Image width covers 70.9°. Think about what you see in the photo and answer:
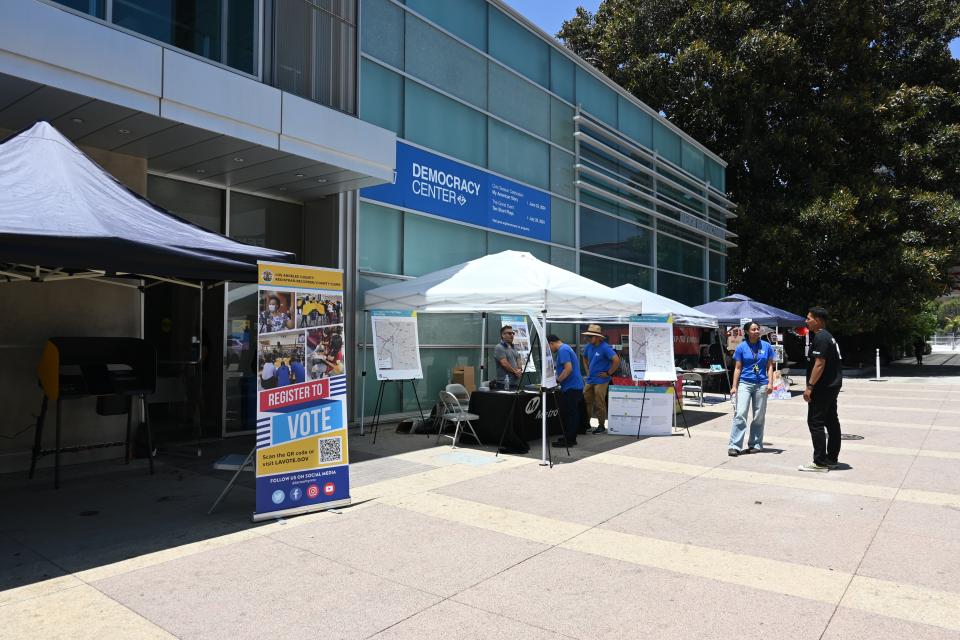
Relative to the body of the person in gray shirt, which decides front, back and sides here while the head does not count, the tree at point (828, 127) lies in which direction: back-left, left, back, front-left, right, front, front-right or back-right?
left

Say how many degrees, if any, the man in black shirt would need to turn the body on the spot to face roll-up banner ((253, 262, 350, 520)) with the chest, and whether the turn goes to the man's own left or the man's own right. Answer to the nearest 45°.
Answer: approximately 45° to the man's own left

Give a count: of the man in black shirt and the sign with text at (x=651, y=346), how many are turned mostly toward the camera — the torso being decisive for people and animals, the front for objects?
1

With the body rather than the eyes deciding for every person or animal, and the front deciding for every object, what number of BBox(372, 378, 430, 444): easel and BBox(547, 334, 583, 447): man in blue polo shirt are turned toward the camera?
1

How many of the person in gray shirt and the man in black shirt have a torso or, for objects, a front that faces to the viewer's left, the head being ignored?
1

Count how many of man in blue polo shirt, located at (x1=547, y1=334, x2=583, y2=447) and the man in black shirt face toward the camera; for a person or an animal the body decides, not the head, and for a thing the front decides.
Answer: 0

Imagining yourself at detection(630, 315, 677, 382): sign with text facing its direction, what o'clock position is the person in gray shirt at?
The person in gray shirt is roughly at 3 o'clock from the sign with text.

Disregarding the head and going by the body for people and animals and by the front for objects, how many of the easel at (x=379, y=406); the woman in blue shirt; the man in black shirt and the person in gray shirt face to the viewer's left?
1

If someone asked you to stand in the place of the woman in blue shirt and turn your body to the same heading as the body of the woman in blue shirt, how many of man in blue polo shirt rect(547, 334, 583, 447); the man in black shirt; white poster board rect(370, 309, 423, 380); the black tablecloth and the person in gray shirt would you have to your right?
4

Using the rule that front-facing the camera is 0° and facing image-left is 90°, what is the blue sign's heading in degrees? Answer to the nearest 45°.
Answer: approximately 315°

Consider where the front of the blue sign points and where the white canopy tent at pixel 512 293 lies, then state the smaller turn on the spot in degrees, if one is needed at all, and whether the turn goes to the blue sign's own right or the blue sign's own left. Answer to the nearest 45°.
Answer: approximately 45° to the blue sign's own right

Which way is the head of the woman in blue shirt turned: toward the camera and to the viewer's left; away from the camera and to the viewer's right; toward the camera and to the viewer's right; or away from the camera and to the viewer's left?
toward the camera and to the viewer's right

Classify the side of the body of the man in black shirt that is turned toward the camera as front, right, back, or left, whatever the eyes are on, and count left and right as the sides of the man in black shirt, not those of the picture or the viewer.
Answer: left

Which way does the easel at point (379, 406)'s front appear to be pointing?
toward the camera

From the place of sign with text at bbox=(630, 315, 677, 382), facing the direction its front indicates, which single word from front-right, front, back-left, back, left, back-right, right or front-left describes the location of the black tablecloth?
front-right

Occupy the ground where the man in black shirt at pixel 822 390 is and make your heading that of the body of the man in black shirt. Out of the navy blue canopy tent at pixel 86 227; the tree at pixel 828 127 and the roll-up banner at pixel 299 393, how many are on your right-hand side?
1

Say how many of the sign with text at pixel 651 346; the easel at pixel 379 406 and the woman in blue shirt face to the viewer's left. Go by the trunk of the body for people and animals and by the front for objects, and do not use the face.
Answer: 0

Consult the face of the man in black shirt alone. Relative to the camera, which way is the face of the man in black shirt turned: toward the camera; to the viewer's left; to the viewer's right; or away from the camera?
to the viewer's left

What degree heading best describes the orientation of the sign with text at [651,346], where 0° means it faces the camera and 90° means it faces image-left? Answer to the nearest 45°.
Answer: approximately 0°

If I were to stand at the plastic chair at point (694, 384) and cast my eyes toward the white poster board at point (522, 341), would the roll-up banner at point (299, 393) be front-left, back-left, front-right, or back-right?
front-left

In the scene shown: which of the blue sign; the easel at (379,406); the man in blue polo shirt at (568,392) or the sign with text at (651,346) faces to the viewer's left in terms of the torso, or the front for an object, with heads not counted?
the man in blue polo shirt
